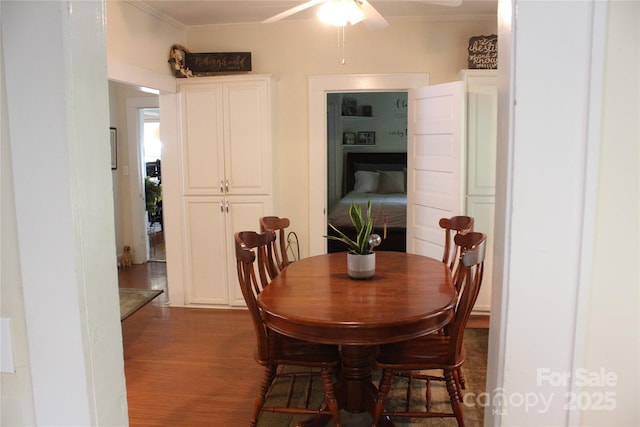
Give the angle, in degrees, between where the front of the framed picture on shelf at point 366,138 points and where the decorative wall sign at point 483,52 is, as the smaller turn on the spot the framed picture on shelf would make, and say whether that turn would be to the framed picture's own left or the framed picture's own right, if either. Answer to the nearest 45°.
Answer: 0° — it already faces it

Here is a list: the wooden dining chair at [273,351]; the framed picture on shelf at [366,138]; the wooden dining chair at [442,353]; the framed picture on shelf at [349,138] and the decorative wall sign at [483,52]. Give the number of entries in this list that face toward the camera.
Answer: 3

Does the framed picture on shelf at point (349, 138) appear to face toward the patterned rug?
yes

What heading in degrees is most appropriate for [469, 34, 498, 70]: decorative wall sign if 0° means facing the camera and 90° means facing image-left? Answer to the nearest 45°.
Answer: approximately 0°

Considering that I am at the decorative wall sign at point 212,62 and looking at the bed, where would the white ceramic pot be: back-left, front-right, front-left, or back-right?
back-right

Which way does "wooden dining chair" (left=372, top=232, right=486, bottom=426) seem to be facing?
to the viewer's left

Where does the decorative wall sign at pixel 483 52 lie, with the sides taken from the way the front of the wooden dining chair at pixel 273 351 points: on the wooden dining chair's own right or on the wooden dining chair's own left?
on the wooden dining chair's own left

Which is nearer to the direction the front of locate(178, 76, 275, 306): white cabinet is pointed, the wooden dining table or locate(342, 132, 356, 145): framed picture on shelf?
the wooden dining table

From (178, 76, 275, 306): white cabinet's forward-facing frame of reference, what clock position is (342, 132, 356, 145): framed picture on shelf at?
The framed picture on shelf is roughly at 7 o'clock from the white cabinet.

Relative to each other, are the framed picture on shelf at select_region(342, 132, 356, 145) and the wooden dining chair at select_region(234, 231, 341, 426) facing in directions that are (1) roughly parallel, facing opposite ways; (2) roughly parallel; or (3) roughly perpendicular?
roughly perpendicular
